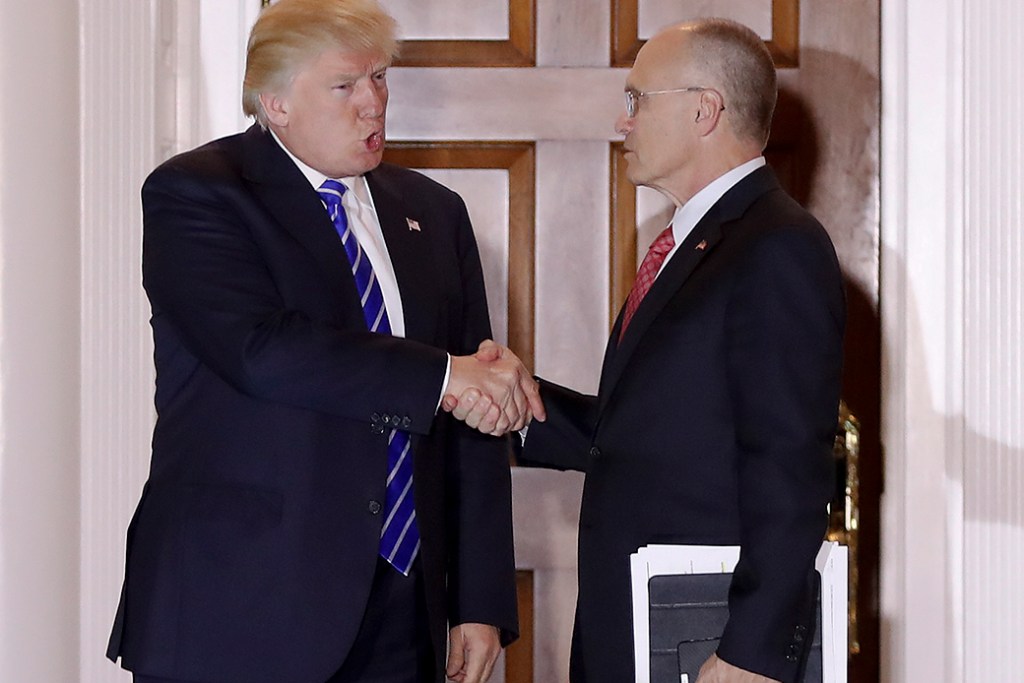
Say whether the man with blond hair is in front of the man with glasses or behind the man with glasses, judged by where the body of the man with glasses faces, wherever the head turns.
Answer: in front

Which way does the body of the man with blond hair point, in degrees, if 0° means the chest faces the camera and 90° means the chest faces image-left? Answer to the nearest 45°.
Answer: approximately 315°

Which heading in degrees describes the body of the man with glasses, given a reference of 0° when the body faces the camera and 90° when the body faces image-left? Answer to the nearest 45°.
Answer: approximately 90°

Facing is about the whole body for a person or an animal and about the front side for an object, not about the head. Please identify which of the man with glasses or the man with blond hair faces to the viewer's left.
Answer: the man with glasses

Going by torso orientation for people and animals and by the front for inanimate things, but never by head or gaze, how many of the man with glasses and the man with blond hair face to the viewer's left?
1

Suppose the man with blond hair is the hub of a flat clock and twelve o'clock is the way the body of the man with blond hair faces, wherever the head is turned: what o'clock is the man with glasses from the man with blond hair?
The man with glasses is roughly at 11 o'clock from the man with blond hair.

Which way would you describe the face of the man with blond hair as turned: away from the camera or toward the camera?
toward the camera

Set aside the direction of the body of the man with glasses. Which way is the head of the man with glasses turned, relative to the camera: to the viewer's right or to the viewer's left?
to the viewer's left
